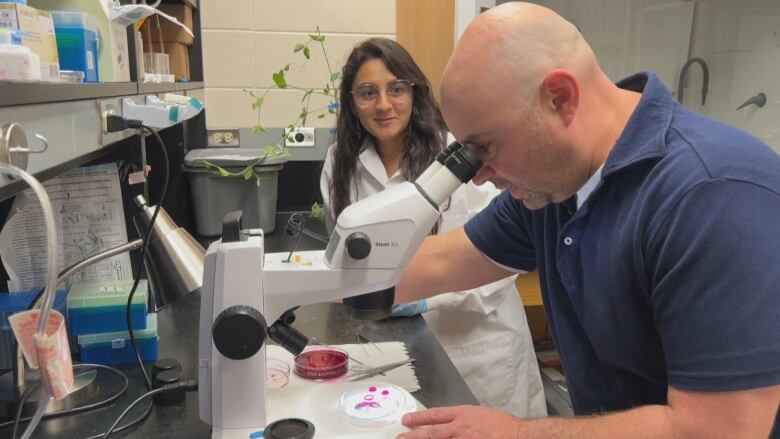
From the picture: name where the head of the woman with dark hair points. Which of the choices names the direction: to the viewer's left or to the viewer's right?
to the viewer's right

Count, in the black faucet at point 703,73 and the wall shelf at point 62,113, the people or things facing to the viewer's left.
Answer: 0

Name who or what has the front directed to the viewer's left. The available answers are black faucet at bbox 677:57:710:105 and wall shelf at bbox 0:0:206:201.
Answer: the black faucet

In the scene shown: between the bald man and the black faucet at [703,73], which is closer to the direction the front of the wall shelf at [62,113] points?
the bald man

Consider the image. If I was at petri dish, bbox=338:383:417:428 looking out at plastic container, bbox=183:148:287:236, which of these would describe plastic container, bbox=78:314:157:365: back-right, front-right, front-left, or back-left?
front-left

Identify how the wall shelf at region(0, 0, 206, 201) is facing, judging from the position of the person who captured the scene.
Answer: facing the viewer and to the right of the viewer
